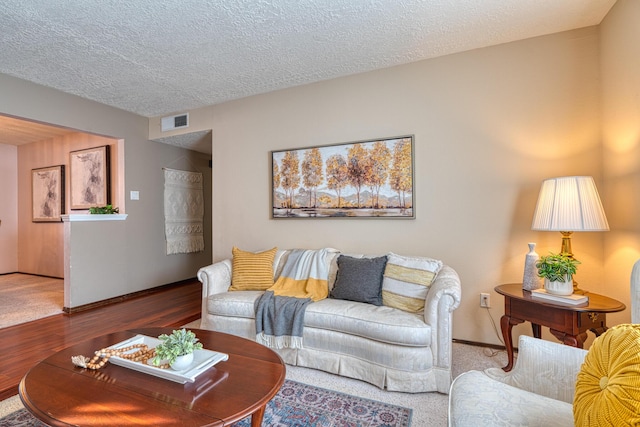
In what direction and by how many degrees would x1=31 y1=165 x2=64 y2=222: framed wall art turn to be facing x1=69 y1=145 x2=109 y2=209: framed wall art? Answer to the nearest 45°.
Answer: approximately 45° to its left

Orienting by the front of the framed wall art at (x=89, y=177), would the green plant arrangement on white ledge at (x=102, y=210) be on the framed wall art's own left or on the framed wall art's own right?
on the framed wall art's own left

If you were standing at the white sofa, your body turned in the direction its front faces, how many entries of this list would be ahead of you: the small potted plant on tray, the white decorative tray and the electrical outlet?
2

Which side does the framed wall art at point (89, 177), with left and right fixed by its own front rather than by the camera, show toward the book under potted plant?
left

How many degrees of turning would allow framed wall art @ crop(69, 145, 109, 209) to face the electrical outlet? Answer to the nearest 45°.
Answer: approximately 90° to its left

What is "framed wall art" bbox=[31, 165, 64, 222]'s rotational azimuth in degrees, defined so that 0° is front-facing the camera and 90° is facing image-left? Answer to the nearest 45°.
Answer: approximately 45°

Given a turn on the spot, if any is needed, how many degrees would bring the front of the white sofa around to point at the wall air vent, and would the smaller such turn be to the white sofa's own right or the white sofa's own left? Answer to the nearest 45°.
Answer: approximately 90° to the white sofa's own right

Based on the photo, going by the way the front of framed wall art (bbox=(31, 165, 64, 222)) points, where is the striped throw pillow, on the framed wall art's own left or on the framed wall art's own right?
on the framed wall art's own left

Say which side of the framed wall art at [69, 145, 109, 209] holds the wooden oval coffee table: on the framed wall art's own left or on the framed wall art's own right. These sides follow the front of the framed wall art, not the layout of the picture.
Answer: on the framed wall art's own left
